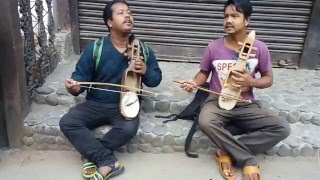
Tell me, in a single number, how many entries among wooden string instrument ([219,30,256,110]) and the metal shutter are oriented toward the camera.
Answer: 2

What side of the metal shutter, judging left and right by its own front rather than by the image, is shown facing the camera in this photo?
front

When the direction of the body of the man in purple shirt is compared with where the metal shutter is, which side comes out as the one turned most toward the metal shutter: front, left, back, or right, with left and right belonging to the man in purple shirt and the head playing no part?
back

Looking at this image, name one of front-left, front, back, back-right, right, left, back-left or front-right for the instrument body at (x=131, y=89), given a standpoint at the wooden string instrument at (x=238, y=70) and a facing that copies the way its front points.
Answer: right

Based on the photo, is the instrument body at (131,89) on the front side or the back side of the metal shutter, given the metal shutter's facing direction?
on the front side

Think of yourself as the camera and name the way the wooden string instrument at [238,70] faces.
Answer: facing the viewer

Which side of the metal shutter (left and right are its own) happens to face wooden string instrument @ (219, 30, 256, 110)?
front

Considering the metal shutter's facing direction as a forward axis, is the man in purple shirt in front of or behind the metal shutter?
in front

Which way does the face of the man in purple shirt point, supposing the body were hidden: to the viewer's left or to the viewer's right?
to the viewer's left

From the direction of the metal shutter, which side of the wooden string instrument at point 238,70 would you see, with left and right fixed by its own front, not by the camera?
back

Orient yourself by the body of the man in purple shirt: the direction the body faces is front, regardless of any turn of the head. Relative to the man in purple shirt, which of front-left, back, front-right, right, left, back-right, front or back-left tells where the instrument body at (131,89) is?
right

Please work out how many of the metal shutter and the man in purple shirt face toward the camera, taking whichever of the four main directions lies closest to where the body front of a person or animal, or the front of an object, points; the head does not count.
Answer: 2
